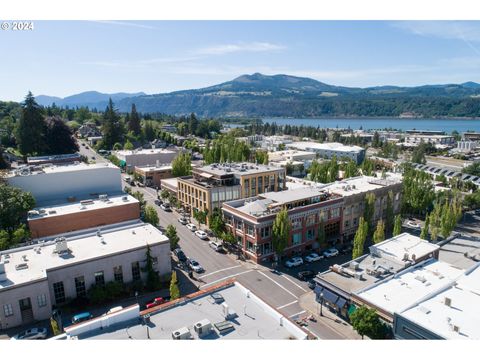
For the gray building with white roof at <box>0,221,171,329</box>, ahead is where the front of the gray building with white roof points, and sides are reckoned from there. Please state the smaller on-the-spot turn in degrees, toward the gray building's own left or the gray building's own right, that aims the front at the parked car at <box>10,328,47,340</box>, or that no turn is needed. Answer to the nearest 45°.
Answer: approximately 90° to the gray building's own right

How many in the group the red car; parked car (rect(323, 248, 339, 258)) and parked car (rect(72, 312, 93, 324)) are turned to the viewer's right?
0

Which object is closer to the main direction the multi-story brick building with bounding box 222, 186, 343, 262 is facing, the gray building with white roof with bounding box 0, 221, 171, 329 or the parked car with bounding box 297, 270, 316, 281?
the parked car

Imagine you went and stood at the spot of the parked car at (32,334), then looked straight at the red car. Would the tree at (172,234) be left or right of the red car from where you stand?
left

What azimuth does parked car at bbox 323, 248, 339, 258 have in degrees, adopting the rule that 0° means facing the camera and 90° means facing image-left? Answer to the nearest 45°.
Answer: approximately 45°

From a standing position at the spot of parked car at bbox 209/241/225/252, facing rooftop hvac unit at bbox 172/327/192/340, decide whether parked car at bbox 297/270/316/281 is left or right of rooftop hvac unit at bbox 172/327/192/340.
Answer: left

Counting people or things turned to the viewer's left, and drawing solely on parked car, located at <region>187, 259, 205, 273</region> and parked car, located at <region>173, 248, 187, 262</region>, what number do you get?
0

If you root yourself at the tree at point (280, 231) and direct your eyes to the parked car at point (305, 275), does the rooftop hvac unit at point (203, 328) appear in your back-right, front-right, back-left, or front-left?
front-right

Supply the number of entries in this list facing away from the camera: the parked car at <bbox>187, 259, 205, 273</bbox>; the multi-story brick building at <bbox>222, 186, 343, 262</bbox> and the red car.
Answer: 0

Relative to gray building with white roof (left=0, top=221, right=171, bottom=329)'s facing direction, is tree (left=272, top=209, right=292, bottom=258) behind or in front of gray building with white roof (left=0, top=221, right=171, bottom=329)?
in front
